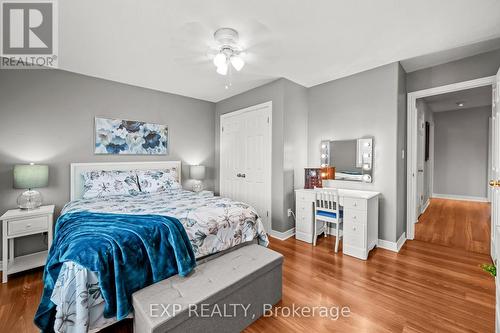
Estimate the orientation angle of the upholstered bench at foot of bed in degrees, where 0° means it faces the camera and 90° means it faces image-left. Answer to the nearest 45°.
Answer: approximately 315°

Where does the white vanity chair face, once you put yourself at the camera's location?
facing away from the viewer and to the right of the viewer

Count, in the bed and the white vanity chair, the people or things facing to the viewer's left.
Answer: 0

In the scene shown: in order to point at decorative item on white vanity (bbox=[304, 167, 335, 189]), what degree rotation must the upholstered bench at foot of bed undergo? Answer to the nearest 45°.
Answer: approximately 90° to its left

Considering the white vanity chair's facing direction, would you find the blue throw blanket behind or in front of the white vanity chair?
behind

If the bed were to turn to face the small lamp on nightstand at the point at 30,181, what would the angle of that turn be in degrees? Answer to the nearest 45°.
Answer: approximately 180°

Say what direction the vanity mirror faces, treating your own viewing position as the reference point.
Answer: facing the viewer and to the left of the viewer

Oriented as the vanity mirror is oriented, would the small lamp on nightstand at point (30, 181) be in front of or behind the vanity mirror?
in front

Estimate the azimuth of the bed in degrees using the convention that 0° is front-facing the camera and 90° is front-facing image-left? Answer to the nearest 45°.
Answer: approximately 315°

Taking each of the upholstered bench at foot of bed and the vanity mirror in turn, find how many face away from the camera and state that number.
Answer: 0

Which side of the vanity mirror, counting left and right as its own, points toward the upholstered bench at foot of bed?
front

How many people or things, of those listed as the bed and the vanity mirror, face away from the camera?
0

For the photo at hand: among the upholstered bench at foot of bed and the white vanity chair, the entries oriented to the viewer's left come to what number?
0
